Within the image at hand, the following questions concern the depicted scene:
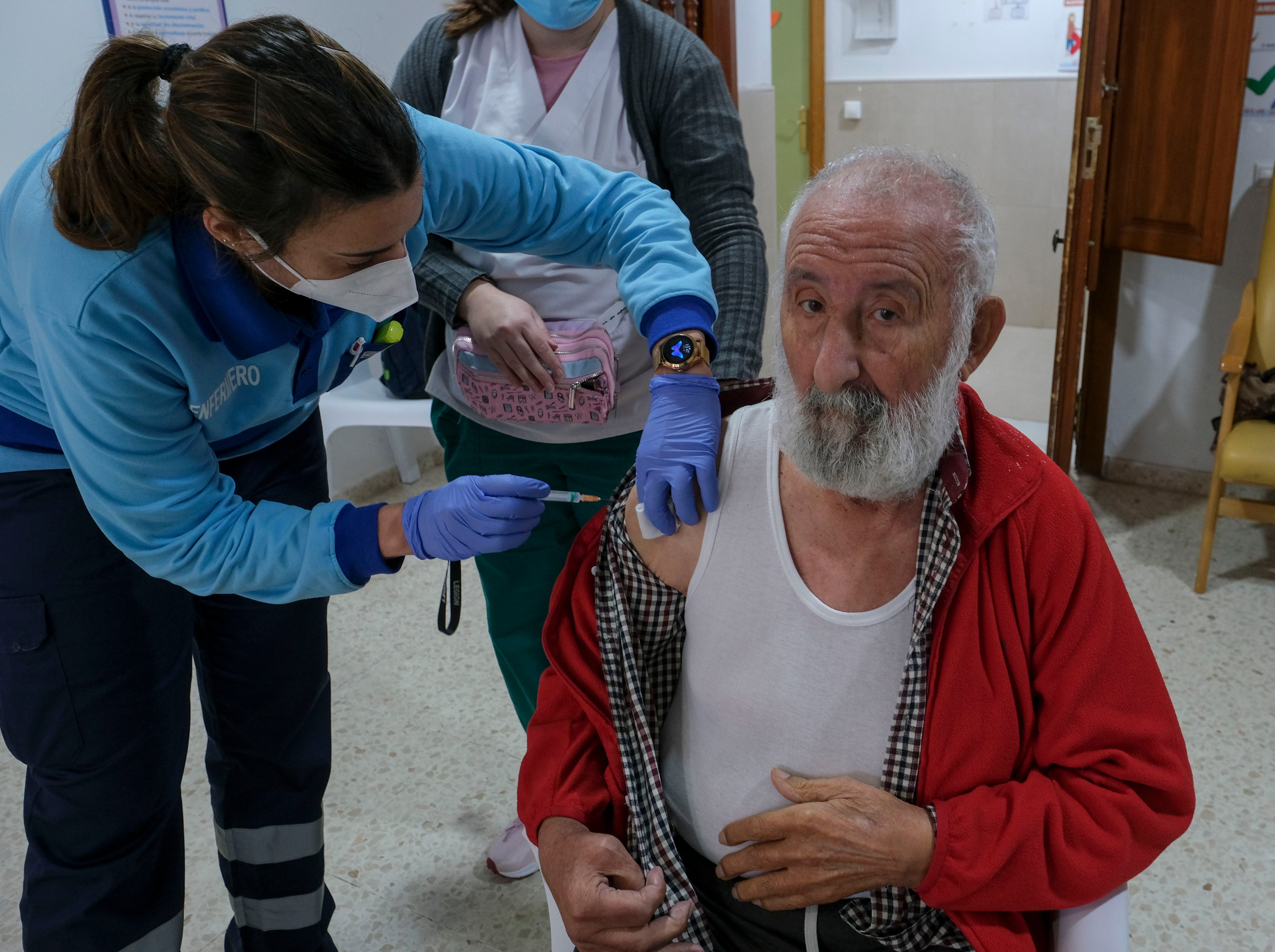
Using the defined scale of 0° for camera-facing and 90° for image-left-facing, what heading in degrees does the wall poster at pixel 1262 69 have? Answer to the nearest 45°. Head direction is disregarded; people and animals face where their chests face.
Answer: approximately 0°

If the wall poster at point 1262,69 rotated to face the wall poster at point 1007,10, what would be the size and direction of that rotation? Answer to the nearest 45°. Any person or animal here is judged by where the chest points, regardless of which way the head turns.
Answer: approximately 135° to its right

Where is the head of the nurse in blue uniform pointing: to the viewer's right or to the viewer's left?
to the viewer's right

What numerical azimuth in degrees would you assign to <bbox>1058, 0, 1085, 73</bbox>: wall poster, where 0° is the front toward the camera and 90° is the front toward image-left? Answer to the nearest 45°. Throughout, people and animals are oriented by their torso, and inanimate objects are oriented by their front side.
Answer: approximately 0°

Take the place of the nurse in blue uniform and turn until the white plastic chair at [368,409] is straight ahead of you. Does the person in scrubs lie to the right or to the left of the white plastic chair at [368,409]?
right

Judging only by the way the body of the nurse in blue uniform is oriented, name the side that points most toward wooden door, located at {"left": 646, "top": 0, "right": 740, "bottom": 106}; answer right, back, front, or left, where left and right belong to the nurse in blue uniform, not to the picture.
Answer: left

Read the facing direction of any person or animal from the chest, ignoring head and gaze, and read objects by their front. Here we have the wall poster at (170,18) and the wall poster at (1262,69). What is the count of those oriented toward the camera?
2
